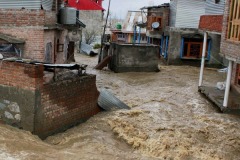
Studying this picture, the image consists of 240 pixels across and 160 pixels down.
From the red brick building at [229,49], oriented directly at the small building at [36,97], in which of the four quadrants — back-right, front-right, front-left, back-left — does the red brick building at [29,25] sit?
front-right

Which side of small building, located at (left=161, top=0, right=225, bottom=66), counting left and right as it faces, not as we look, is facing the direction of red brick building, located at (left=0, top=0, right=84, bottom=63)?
right

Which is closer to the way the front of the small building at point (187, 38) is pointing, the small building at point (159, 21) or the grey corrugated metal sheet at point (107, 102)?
the grey corrugated metal sheet

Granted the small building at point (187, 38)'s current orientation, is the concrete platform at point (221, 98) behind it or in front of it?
in front

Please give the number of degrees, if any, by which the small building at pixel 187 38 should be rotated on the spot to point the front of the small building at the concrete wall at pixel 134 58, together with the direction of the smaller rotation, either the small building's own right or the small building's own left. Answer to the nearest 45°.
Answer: approximately 45° to the small building's own right

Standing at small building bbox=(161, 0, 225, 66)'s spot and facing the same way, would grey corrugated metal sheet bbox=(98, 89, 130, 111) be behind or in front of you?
in front

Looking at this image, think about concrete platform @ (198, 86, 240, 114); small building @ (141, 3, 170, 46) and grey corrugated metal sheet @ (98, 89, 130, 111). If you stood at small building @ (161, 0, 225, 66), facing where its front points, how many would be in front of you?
2

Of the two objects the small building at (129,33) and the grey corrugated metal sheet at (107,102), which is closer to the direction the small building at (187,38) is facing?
the grey corrugated metal sheet

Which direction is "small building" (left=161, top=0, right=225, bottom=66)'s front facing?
toward the camera

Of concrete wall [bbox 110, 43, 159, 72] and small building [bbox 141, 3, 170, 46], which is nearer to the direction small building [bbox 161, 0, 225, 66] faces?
the concrete wall

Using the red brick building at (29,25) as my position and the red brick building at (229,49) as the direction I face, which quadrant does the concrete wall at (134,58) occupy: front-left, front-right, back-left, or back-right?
front-left

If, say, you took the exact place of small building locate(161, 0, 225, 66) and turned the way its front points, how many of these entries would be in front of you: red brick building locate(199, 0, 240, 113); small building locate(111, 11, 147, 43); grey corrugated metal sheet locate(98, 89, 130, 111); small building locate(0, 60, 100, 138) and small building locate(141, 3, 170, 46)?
3

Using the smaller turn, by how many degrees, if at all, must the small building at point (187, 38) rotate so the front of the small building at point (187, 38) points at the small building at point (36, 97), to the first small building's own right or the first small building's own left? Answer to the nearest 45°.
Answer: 0° — it already faces it

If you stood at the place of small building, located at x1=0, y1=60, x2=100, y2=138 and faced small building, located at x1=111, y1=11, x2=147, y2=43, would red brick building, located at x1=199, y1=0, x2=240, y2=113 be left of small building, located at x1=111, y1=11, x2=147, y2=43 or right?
right
